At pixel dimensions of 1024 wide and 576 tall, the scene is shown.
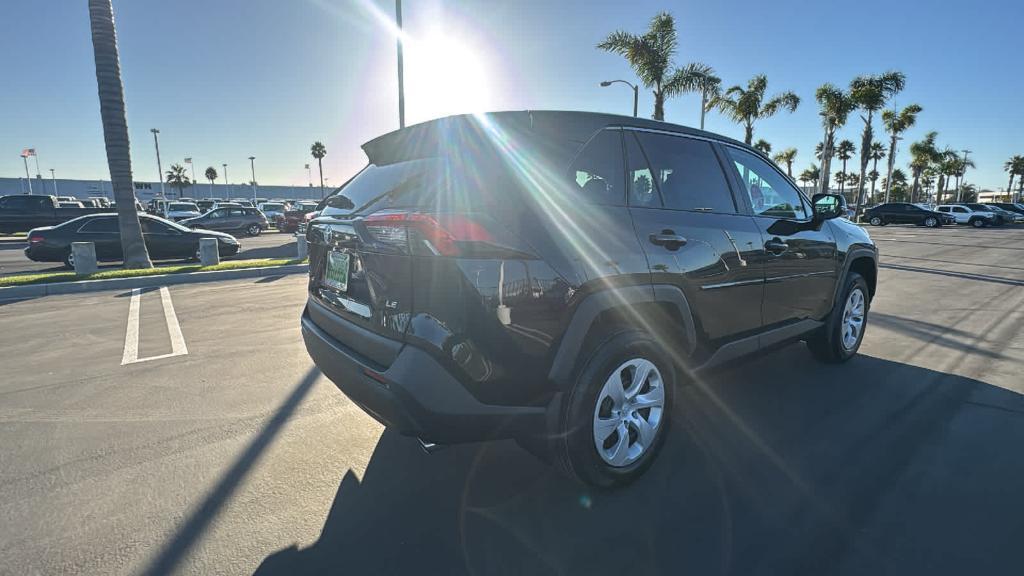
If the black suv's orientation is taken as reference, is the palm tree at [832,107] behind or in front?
in front

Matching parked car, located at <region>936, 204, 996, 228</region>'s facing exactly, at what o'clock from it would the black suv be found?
The black suv is roughly at 3 o'clock from the parked car.

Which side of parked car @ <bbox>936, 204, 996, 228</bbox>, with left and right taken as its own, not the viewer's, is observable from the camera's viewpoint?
right

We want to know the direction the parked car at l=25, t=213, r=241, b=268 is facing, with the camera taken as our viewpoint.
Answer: facing to the right of the viewer

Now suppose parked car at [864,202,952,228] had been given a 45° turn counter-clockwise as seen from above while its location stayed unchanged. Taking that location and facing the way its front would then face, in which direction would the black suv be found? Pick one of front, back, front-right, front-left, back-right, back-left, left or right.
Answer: back-right

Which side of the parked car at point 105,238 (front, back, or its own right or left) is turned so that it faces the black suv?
right

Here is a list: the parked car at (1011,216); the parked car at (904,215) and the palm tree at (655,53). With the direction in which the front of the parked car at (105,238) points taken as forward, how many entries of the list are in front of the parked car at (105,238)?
3

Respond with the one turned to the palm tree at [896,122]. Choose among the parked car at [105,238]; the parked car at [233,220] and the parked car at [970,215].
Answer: the parked car at [105,238]

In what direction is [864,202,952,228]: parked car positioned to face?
to the viewer's right

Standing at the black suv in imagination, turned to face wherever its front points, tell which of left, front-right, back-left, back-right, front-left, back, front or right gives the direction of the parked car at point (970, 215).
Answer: front
